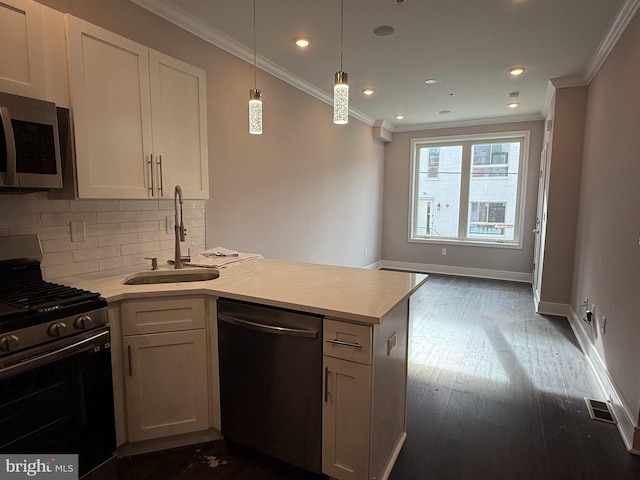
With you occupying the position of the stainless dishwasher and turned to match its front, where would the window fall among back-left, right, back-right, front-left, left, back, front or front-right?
back

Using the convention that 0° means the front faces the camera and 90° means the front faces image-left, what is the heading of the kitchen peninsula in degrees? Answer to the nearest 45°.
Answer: approximately 45°

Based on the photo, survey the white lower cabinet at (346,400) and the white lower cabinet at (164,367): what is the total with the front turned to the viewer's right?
0

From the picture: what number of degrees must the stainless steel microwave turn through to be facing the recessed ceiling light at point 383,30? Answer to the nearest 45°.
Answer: approximately 45° to its left

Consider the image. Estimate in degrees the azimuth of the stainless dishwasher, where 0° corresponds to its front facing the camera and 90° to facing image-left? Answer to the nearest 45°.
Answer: approximately 45°

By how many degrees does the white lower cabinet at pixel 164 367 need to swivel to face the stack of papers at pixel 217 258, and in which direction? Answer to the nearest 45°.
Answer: approximately 135° to its left

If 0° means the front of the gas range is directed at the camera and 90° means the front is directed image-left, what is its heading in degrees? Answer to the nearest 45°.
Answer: approximately 315°

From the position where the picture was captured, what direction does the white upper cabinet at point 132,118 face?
facing the viewer and to the right of the viewer
